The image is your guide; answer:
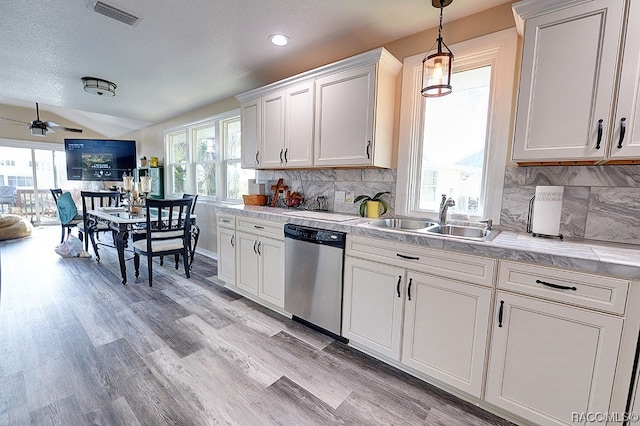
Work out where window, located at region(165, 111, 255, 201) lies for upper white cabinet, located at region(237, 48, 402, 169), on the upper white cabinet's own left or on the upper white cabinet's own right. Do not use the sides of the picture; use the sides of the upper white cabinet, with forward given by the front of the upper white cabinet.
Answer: on the upper white cabinet's own right

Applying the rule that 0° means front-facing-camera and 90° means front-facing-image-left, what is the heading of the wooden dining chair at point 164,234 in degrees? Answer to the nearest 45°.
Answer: approximately 135°

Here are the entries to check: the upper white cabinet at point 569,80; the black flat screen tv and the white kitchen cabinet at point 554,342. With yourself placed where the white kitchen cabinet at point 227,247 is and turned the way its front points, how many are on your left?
2

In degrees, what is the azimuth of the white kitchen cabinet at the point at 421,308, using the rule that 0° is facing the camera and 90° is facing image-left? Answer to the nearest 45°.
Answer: approximately 45°

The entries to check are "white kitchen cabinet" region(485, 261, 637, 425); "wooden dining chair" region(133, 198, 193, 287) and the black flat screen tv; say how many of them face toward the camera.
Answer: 2

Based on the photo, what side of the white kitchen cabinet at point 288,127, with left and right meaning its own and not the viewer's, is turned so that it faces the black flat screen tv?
right
